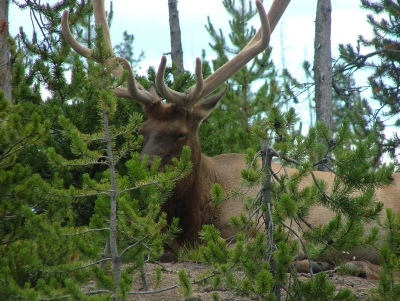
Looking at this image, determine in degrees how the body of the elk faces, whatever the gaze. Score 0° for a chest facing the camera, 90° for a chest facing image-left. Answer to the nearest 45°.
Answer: approximately 45°

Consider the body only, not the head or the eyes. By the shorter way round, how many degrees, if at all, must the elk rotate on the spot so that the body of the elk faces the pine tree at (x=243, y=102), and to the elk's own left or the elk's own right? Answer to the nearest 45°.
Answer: approximately 135° to the elk's own right

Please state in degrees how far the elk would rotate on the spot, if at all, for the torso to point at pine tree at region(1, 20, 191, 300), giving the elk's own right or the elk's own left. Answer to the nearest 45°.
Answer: approximately 45° to the elk's own left
